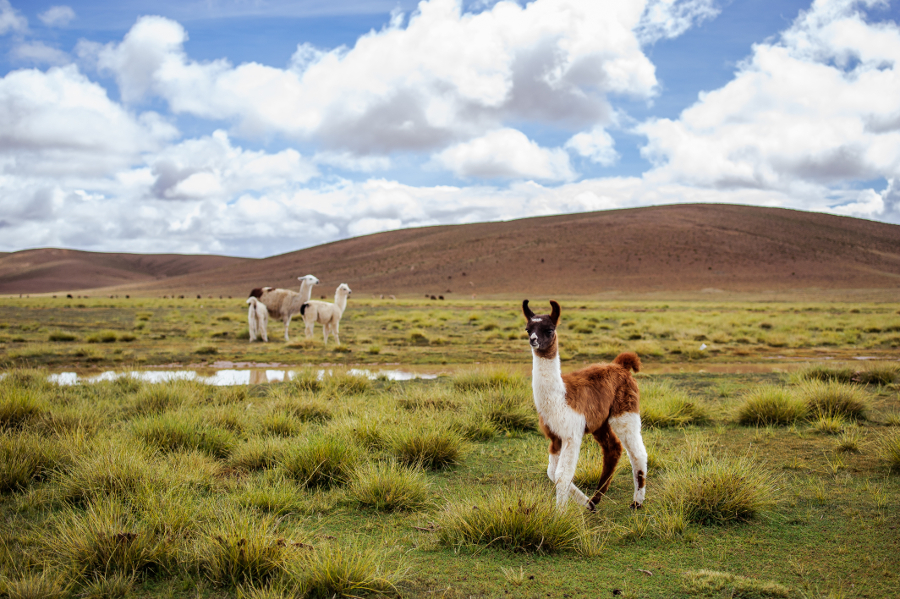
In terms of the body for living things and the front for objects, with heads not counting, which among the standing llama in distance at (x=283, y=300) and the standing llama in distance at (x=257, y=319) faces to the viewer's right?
the standing llama in distance at (x=283, y=300)

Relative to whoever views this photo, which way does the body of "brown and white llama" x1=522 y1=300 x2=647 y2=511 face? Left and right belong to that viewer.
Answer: facing the viewer and to the left of the viewer

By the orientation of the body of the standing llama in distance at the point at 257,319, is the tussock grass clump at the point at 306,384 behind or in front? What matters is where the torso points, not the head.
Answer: behind

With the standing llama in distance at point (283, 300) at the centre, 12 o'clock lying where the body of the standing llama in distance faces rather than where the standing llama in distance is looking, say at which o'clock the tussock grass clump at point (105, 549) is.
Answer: The tussock grass clump is roughly at 3 o'clock from the standing llama in distance.

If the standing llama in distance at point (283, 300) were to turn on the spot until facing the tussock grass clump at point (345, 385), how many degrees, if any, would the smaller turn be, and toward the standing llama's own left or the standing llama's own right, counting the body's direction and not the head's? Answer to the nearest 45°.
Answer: approximately 90° to the standing llama's own right

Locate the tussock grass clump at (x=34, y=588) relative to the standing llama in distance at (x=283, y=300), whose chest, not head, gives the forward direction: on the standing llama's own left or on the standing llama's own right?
on the standing llama's own right

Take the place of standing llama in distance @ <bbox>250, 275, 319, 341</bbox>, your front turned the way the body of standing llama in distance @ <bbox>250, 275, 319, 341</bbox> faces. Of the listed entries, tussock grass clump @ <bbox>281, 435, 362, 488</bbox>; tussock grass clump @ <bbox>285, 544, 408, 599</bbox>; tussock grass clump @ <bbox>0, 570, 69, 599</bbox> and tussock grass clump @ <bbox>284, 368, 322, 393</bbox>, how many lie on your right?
4

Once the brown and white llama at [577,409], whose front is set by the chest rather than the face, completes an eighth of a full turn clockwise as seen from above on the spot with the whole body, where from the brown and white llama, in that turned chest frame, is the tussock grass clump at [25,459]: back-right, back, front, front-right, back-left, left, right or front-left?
front

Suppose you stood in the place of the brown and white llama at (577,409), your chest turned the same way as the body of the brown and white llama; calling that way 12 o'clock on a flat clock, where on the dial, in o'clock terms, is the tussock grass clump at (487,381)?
The tussock grass clump is roughly at 4 o'clock from the brown and white llama.

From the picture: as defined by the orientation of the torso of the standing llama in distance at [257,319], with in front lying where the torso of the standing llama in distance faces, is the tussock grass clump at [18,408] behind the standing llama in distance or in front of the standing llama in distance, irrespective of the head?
behind

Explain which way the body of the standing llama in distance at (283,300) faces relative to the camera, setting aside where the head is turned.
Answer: to the viewer's right
